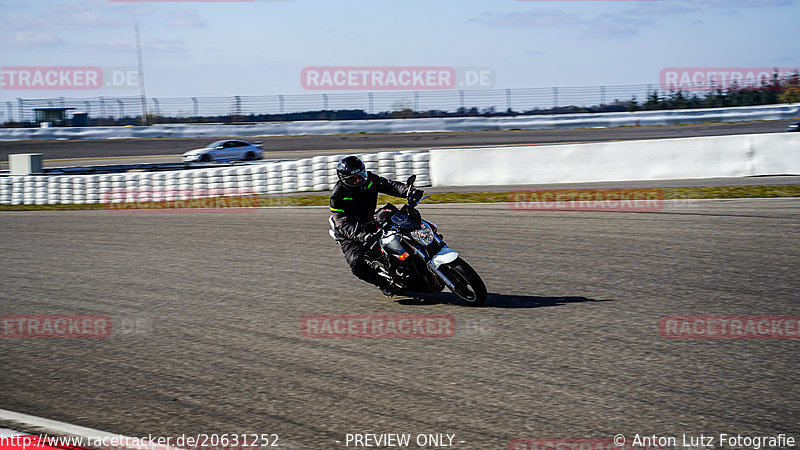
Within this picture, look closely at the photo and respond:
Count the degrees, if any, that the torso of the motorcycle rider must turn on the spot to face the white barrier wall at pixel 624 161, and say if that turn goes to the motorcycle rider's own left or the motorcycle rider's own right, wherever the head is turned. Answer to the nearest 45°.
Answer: approximately 90° to the motorcycle rider's own left

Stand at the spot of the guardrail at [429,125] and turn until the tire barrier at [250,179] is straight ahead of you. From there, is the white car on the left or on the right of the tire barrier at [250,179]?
right

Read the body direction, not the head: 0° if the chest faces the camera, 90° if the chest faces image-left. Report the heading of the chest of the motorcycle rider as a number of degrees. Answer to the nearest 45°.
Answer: approximately 315°

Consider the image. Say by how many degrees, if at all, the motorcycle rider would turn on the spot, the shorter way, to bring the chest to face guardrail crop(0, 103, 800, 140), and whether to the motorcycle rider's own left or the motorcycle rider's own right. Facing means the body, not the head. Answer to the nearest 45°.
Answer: approximately 135° to the motorcycle rider's own left

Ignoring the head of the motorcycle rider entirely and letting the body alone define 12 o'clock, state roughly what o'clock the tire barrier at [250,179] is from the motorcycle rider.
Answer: The tire barrier is roughly at 7 o'clock from the motorcycle rider.

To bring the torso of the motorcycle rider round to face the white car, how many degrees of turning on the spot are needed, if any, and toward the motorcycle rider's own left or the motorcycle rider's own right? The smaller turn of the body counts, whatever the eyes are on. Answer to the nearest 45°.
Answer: approximately 135° to the motorcycle rider's own left
